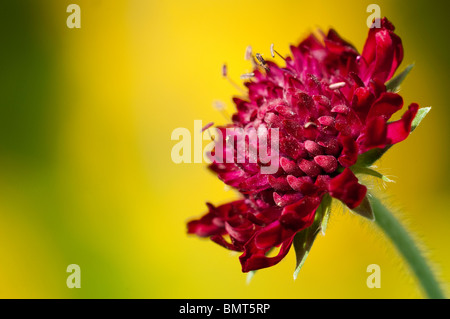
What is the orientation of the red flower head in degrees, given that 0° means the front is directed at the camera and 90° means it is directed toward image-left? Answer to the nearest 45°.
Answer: approximately 45°
